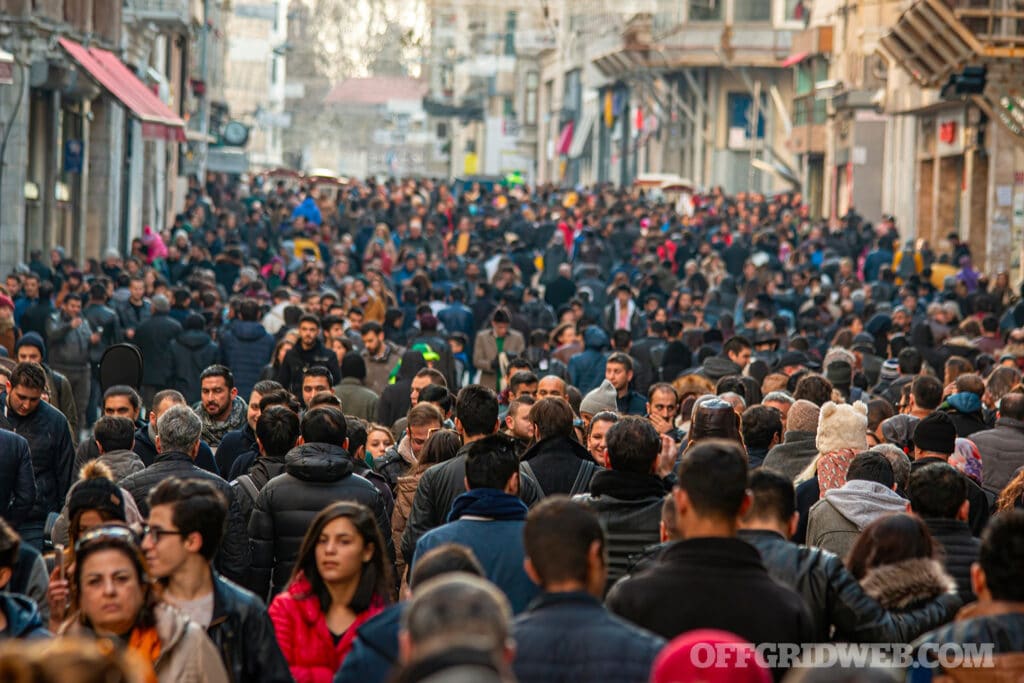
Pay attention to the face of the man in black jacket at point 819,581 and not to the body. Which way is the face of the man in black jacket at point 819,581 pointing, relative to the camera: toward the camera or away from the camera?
away from the camera

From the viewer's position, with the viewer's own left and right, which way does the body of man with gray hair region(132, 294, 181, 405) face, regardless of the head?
facing away from the viewer

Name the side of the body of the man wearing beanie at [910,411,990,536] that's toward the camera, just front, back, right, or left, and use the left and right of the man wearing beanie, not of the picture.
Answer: back

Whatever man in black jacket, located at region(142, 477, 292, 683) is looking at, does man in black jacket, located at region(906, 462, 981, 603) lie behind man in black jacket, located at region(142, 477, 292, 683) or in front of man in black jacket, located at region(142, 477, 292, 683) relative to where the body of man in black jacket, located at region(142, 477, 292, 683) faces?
behind

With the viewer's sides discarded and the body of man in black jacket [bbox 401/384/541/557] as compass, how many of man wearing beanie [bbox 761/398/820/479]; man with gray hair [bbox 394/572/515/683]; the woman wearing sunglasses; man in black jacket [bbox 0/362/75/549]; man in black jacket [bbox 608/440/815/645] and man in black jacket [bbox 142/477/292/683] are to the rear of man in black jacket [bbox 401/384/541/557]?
4

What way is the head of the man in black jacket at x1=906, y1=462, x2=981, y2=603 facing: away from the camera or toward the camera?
away from the camera

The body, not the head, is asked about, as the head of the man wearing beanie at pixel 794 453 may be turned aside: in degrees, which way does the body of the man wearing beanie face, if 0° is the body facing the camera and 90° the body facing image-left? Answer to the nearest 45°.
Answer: approximately 180°

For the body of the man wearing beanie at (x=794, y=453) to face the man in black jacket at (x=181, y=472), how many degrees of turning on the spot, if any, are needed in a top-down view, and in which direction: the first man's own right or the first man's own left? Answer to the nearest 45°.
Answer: approximately 135° to the first man's own left

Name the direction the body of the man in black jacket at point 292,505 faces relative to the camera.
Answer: away from the camera

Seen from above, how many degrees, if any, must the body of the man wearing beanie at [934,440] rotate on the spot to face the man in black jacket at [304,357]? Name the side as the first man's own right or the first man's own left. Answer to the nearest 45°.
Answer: approximately 45° to the first man's own left

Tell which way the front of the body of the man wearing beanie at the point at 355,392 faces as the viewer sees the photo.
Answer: away from the camera

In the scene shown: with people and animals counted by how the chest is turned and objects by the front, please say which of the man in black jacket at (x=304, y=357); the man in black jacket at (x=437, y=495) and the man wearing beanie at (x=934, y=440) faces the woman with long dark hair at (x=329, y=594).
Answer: the man in black jacket at (x=304, y=357)

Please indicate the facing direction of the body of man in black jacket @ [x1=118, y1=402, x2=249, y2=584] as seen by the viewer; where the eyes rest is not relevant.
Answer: away from the camera

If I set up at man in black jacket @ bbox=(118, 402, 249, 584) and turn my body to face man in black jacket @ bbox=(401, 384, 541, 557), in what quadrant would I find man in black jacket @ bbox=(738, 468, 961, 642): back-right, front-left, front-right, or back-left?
front-right

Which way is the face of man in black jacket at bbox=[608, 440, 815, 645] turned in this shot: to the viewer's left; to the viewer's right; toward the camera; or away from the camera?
away from the camera
